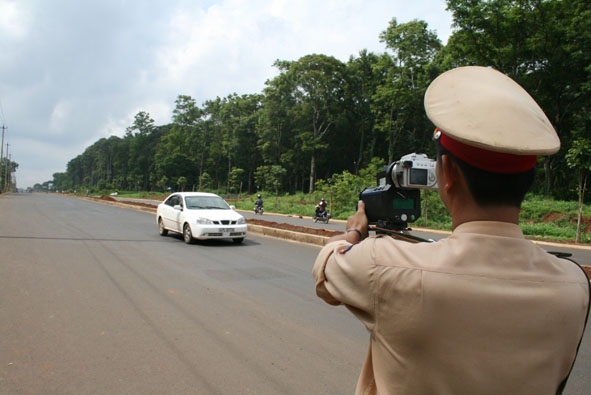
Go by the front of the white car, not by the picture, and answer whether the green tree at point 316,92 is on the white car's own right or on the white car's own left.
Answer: on the white car's own left

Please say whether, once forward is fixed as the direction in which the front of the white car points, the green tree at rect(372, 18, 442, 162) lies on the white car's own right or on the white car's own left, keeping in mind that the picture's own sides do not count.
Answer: on the white car's own left

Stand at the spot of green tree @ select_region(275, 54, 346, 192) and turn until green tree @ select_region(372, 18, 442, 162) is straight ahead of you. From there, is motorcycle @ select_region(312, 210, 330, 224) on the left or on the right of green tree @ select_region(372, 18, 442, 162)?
right

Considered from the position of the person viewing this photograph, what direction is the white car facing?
facing the viewer and to the right of the viewer

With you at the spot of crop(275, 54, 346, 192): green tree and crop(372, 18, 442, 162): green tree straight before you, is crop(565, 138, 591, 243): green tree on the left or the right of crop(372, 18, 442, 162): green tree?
right
